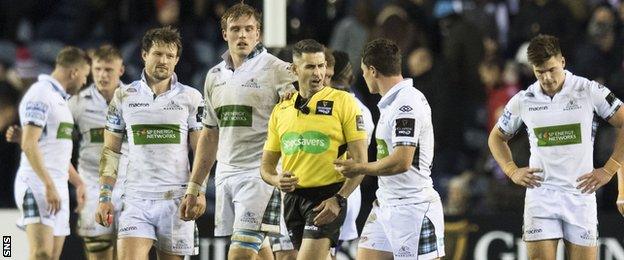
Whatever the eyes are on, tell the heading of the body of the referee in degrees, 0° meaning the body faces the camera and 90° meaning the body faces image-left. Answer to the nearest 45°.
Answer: approximately 0°

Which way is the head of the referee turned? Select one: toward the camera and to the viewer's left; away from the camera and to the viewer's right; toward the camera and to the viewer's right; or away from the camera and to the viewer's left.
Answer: toward the camera and to the viewer's right
